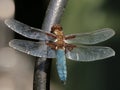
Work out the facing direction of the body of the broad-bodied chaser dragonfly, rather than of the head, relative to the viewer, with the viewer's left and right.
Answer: facing away from the viewer
